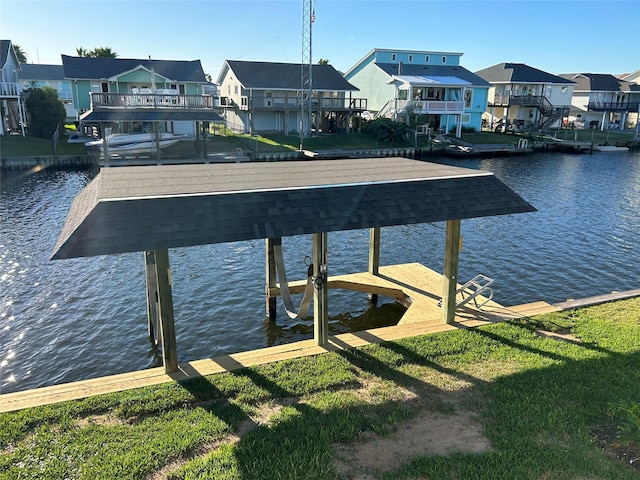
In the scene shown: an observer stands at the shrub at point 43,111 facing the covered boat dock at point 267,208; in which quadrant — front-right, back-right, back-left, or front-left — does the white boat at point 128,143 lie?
front-left

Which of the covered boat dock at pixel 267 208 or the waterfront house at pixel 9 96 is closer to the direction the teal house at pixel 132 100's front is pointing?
the covered boat dock

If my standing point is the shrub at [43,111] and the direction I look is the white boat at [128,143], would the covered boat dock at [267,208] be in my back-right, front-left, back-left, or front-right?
front-right

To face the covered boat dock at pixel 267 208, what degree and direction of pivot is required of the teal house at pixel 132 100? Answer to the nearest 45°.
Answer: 0° — it already faces it

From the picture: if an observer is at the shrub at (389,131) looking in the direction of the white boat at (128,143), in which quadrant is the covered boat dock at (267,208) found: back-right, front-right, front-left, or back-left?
front-left

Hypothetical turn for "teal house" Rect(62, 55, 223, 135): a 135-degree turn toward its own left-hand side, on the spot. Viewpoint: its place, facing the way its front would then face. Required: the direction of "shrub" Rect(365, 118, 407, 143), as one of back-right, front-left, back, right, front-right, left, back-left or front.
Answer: front-right

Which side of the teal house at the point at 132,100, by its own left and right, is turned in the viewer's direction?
front

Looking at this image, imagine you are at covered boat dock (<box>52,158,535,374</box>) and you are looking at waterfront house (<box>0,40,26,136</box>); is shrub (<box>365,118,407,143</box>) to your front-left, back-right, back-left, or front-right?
front-right

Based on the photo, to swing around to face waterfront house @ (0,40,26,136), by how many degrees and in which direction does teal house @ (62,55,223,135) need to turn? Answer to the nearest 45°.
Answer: approximately 135° to its right

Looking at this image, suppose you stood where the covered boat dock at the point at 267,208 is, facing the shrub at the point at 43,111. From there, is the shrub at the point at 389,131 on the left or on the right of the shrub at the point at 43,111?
right
